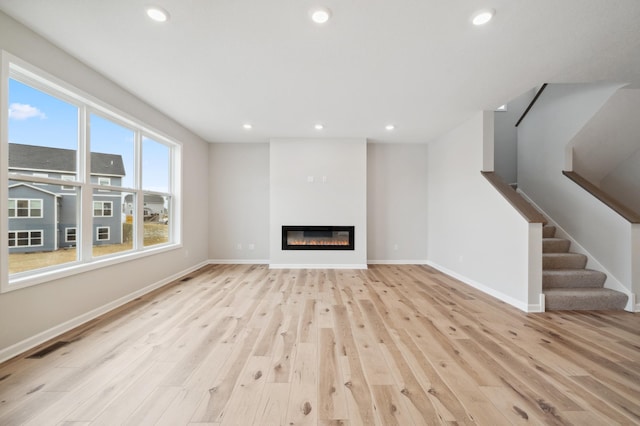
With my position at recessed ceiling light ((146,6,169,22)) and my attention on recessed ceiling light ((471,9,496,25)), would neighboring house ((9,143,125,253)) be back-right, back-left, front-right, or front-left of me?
back-left

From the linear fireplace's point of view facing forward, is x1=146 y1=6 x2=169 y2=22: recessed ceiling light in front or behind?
in front

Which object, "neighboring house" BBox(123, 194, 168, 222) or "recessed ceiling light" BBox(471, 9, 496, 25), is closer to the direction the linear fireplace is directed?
the recessed ceiling light

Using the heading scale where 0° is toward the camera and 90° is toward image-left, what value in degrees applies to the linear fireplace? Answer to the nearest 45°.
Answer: approximately 0°

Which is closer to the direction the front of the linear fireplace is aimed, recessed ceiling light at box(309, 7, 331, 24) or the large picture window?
the recessed ceiling light

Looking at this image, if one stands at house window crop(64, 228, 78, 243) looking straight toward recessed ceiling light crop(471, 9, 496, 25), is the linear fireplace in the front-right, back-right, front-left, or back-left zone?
front-left

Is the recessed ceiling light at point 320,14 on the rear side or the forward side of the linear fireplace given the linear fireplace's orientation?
on the forward side
